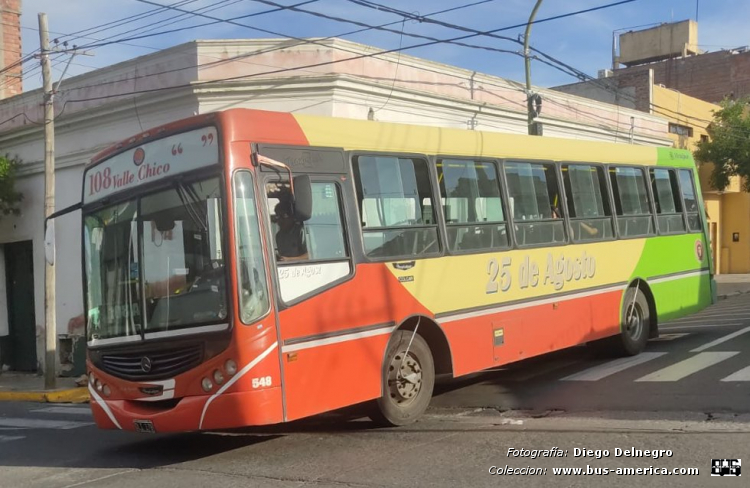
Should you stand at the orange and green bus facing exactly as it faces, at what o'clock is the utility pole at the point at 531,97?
The utility pole is roughly at 5 o'clock from the orange and green bus.

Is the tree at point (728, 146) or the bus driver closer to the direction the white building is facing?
the bus driver

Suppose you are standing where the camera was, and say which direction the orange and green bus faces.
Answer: facing the viewer and to the left of the viewer

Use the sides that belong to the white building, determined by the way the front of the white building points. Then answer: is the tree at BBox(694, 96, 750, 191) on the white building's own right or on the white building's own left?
on the white building's own left

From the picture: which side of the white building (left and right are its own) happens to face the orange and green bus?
front

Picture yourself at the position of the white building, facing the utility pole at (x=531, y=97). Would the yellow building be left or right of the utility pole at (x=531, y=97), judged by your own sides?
left

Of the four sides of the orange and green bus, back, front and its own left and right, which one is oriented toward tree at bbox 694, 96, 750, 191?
back

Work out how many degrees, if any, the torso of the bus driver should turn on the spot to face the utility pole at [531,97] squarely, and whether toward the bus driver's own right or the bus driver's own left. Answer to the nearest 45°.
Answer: approximately 180°

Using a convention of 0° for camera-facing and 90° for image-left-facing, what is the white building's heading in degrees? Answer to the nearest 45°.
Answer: approximately 0°

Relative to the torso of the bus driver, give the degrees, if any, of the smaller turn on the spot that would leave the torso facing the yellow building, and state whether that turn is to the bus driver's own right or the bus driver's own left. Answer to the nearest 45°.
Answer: approximately 180°

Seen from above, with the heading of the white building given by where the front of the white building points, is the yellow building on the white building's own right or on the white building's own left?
on the white building's own left

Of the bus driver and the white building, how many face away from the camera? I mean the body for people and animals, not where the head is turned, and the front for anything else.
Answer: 0

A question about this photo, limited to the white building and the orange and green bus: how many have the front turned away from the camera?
0
